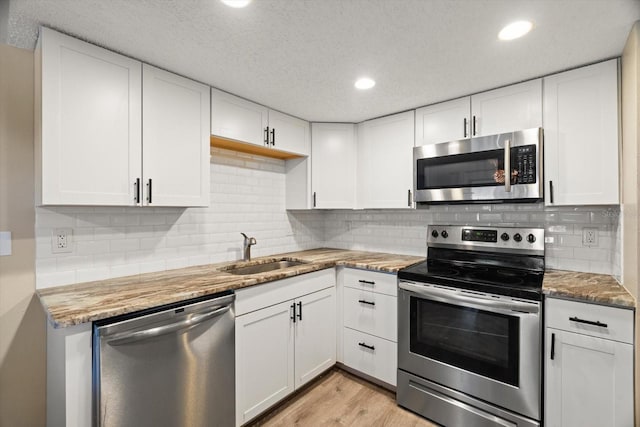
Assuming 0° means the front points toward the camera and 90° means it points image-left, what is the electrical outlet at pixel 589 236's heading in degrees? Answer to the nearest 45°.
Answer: approximately 0°

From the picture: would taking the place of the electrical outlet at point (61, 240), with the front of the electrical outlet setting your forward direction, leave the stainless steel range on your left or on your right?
on your left

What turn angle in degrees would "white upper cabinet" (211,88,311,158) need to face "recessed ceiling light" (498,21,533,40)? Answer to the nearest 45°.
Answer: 0° — it already faces it

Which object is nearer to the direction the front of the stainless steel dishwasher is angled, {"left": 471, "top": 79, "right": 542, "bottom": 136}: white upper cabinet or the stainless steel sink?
the white upper cabinet

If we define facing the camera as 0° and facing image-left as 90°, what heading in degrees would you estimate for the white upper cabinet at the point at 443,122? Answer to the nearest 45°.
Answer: approximately 45°

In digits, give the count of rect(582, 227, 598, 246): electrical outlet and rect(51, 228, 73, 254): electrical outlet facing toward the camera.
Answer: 2

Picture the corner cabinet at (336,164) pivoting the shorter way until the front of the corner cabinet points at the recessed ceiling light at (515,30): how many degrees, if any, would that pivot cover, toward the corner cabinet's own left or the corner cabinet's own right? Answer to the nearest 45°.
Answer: approximately 45° to the corner cabinet's own left

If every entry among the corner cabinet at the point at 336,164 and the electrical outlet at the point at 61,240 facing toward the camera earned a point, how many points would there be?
2

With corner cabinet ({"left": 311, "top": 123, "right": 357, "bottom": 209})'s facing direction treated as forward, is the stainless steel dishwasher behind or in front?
in front

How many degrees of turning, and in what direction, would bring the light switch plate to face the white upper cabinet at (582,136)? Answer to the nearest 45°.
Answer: approximately 45° to its left

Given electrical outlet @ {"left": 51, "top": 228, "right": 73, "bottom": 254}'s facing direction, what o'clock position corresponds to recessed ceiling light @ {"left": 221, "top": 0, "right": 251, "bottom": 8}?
The recessed ceiling light is roughly at 11 o'clock from the electrical outlet.

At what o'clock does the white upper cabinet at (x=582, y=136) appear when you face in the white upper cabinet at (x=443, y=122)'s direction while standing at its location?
the white upper cabinet at (x=582, y=136) is roughly at 8 o'clock from the white upper cabinet at (x=443, y=122).
